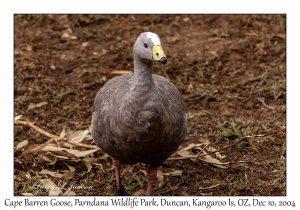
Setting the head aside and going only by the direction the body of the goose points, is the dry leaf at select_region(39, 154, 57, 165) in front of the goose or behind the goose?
behind

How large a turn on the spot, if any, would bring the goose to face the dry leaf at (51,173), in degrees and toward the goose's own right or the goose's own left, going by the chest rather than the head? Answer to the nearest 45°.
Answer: approximately 135° to the goose's own right

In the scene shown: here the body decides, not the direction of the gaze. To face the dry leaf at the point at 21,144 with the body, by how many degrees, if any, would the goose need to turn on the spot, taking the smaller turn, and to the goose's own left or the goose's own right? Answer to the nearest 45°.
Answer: approximately 135° to the goose's own right

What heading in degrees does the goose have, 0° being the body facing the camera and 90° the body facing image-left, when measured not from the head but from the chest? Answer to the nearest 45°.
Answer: approximately 0°

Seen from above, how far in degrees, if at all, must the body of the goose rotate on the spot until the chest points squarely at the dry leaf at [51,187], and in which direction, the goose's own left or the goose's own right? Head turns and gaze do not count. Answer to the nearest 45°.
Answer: approximately 135° to the goose's own right

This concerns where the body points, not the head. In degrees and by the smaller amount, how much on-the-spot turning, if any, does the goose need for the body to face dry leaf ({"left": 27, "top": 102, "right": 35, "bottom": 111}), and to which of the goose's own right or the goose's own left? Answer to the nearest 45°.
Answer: approximately 135° to the goose's own right

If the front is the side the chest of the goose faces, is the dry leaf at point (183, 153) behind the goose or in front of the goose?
behind
